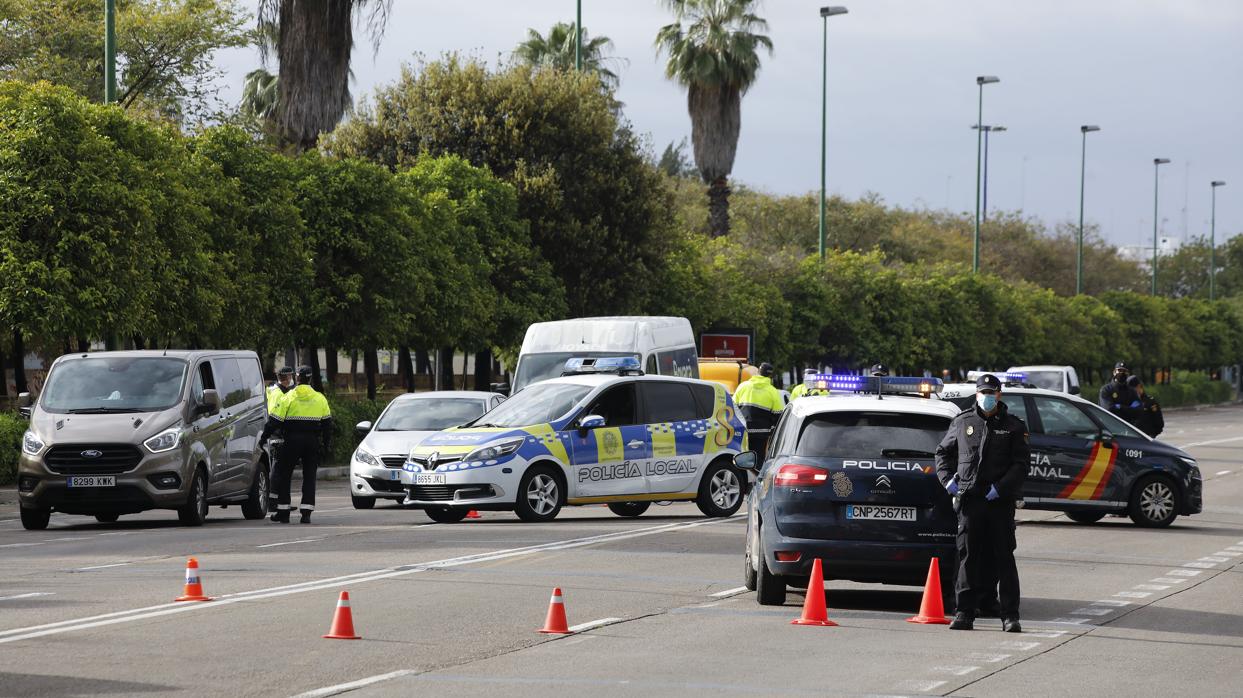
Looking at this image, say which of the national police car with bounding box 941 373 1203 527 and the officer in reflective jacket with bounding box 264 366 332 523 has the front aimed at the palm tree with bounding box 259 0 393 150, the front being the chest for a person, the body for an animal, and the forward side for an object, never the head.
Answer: the officer in reflective jacket

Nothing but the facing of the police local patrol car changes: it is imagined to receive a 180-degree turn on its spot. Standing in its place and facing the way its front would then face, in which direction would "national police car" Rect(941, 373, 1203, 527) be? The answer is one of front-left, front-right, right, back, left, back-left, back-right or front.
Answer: front-right

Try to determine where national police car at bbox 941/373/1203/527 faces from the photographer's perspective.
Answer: facing to the right of the viewer

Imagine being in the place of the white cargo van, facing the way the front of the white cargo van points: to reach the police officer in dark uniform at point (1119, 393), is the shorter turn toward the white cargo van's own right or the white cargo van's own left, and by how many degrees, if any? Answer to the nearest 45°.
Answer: approximately 135° to the white cargo van's own left

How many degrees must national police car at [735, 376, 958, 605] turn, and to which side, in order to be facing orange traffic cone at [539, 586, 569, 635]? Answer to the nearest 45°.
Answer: approximately 135° to its left

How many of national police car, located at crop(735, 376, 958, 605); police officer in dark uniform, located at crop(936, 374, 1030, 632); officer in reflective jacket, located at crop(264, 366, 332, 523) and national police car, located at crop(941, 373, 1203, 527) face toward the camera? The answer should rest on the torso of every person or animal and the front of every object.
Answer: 1

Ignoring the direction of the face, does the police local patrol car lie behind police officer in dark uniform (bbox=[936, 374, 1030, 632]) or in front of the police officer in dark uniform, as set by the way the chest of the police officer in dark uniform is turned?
behind

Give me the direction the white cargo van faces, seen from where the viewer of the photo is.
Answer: facing the viewer and to the left of the viewer

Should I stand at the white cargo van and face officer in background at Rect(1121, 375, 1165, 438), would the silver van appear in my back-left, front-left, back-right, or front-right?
back-right

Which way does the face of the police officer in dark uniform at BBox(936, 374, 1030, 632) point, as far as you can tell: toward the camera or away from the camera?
toward the camera

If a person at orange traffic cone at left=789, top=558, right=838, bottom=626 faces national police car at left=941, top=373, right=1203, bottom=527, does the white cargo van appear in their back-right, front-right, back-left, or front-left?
front-left

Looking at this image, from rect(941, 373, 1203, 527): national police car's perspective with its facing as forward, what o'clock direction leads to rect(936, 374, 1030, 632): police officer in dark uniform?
The police officer in dark uniform is roughly at 3 o'clock from the national police car.

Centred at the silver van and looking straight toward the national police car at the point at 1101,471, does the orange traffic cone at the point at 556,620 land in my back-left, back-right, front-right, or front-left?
front-right

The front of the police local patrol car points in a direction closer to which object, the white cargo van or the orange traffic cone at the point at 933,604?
the orange traffic cone

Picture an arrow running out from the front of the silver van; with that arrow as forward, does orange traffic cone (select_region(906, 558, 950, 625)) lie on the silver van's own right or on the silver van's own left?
on the silver van's own left

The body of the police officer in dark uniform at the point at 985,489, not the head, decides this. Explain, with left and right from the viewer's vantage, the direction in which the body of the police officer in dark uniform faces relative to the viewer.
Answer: facing the viewer

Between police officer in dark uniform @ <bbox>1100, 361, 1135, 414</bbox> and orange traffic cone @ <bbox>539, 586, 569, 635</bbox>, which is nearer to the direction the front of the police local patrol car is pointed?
the orange traffic cone
